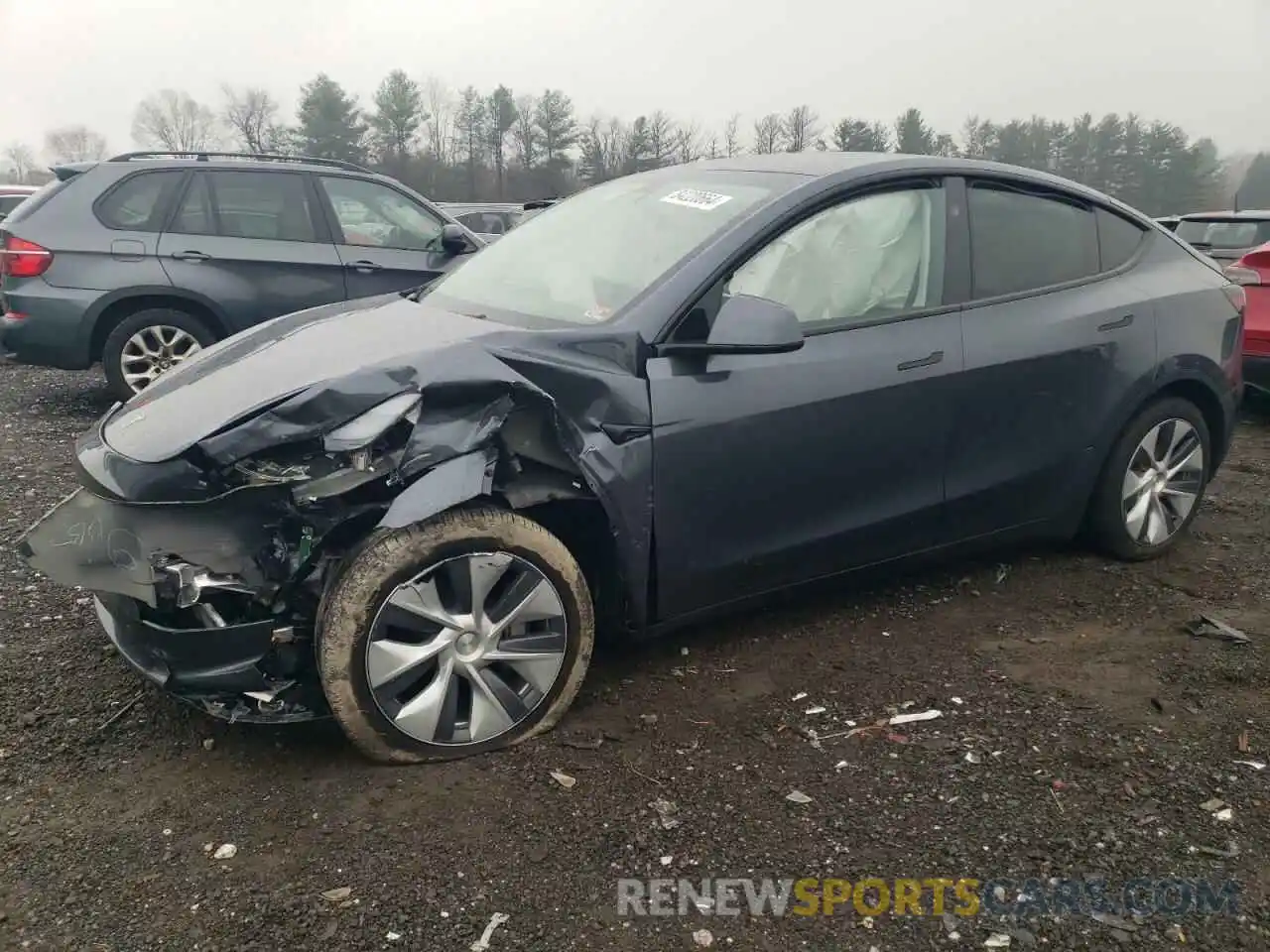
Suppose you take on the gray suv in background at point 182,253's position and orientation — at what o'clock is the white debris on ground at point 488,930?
The white debris on ground is roughly at 3 o'clock from the gray suv in background.

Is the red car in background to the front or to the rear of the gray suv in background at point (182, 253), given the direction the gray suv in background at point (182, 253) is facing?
to the front

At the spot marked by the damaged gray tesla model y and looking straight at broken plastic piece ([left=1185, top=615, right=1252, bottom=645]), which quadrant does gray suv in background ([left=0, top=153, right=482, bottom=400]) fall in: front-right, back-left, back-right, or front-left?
back-left

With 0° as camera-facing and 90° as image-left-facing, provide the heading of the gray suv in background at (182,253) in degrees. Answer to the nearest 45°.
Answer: approximately 270°

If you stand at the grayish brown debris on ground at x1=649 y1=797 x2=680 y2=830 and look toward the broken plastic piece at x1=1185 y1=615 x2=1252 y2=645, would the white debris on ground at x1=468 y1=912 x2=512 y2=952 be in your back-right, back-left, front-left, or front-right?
back-right

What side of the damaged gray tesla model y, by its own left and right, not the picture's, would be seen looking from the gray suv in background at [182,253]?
right

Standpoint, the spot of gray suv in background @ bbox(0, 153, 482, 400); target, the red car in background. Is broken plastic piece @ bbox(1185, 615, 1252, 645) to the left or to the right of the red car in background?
right

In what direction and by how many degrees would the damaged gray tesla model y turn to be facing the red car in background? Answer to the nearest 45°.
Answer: approximately 180°
